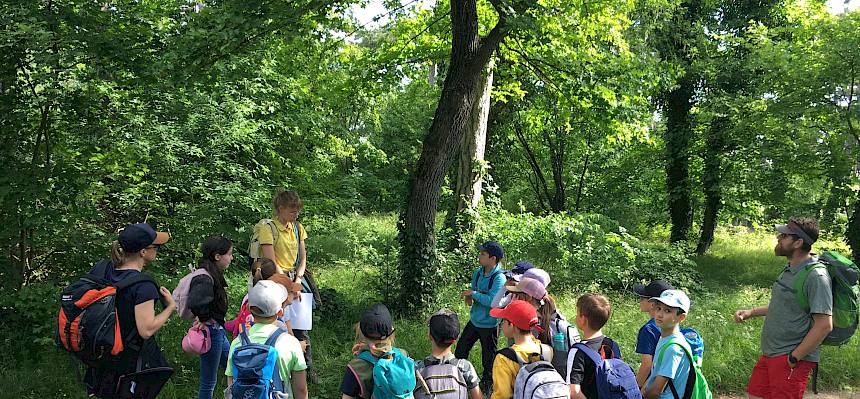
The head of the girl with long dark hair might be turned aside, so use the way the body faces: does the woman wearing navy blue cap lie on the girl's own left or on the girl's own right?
on the girl's own right

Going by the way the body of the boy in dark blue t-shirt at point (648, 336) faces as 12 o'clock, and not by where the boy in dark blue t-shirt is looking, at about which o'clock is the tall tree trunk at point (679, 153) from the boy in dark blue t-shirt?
The tall tree trunk is roughly at 3 o'clock from the boy in dark blue t-shirt.

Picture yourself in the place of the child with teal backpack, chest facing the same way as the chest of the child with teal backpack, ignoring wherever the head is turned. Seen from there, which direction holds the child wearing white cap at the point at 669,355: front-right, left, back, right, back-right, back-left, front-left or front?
back-right

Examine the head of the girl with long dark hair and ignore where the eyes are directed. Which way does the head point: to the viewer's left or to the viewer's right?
to the viewer's right

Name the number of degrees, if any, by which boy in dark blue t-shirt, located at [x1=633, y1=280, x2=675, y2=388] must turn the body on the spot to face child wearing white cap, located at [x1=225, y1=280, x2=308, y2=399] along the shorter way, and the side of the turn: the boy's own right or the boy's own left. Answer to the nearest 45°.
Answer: approximately 45° to the boy's own left

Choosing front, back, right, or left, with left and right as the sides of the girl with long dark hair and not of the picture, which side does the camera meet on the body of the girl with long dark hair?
right

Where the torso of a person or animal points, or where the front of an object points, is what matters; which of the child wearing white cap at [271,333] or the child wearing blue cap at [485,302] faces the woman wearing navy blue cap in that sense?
the child wearing blue cap

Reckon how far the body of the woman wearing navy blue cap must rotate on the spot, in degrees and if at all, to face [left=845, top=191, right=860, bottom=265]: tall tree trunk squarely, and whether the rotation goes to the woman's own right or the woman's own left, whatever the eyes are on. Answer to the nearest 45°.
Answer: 0° — they already face it

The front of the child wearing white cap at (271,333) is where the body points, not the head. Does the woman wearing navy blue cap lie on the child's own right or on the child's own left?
on the child's own left
